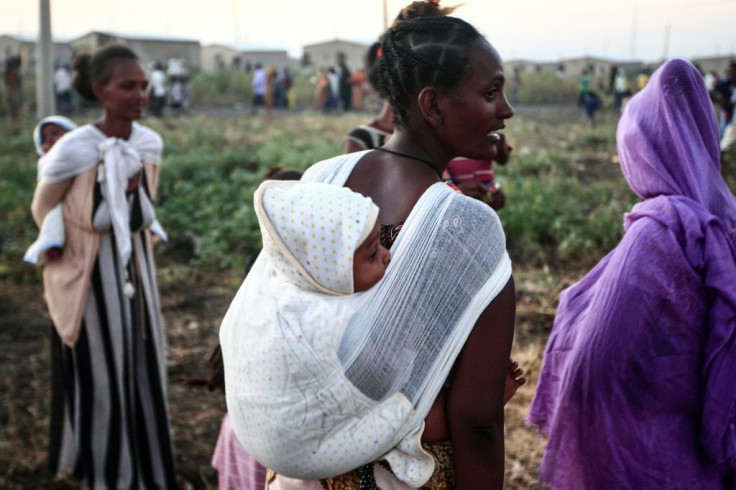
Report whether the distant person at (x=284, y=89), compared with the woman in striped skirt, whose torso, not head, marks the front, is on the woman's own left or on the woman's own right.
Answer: on the woman's own left

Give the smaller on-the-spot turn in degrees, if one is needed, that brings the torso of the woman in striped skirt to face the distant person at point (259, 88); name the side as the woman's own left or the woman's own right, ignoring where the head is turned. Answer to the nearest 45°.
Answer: approximately 135° to the woman's own left

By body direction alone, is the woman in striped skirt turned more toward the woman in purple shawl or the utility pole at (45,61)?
the woman in purple shawl

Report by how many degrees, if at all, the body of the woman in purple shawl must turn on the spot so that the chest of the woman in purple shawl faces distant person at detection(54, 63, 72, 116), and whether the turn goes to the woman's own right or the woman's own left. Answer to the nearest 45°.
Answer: approximately 90° to the woman's own left

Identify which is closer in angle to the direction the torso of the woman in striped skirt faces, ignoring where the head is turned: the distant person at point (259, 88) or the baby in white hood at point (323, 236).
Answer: the baby in white hood

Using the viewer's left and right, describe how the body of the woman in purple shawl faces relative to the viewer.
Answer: facing away from the viewer and to the right of the viewer

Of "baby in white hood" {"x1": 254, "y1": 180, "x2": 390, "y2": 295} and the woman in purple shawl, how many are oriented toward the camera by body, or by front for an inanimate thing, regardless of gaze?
0

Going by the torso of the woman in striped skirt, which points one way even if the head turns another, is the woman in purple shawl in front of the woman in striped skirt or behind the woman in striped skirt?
in front

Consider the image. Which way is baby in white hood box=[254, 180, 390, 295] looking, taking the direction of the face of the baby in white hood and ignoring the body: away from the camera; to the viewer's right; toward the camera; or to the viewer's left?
to the viewer's right

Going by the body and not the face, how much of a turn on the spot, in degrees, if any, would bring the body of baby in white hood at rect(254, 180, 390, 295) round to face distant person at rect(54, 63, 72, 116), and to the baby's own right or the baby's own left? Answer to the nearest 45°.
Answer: approximately 90° to the baby's own left

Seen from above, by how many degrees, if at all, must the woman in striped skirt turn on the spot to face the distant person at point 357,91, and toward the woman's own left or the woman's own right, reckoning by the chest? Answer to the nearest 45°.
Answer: approximately 135° to the woman's own left
